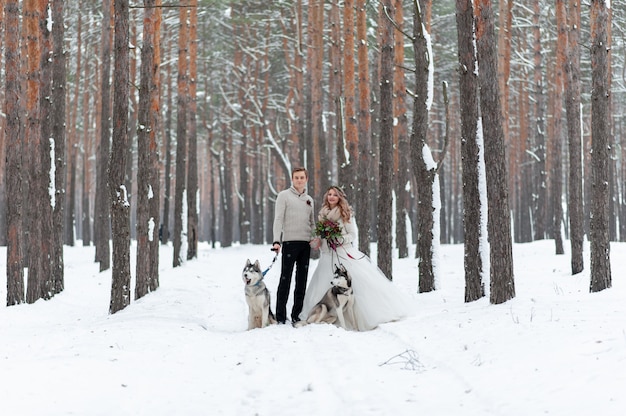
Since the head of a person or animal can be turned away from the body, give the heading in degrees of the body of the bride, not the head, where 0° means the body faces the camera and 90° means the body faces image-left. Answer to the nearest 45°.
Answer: approximately 45°

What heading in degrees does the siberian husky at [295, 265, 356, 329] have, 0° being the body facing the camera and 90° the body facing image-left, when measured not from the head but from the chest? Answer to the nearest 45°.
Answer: approximately 315°

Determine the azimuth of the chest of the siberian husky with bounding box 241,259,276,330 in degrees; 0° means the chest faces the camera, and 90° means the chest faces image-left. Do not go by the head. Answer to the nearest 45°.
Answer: approximately 45°

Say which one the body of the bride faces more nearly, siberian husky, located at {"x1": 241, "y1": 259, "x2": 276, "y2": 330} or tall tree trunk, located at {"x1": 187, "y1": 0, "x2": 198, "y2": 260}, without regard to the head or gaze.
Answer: the siberian husky

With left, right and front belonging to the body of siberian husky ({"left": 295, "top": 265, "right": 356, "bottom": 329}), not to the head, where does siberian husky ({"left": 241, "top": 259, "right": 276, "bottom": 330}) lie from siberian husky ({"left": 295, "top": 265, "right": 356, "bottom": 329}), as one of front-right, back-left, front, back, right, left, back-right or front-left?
back-right

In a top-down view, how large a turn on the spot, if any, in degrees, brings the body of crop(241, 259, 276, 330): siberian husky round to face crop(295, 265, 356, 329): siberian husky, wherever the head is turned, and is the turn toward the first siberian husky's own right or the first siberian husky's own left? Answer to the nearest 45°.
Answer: approximately 135° to the first siberian husky's own left
